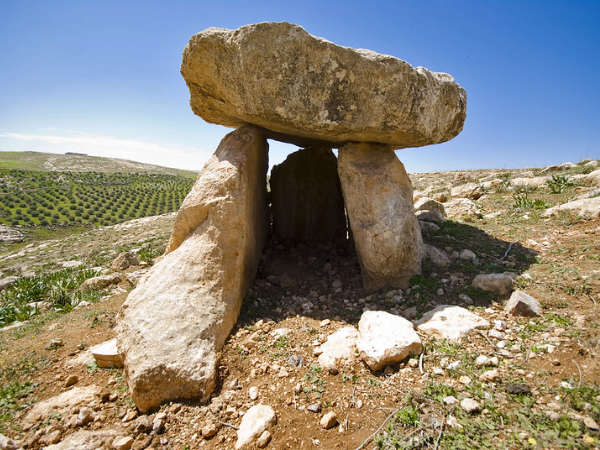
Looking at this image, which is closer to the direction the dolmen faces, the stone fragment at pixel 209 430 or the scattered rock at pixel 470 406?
the stone fragment

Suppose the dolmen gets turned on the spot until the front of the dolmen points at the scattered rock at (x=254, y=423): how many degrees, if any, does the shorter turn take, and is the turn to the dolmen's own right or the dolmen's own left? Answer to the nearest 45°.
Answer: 0° — it already faces it

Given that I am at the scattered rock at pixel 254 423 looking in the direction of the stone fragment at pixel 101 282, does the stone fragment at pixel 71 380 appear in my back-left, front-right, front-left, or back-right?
front-left

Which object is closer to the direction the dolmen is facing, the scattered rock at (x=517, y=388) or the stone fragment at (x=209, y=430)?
the stone fragment

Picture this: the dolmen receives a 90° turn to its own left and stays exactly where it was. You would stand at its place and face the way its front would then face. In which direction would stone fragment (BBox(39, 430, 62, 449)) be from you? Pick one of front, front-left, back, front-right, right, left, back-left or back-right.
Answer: back-right

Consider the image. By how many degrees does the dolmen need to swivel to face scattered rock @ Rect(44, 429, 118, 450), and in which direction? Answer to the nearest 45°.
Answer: approximately 45° to its right

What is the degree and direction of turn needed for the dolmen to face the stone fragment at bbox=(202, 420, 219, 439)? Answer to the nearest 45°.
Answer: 0° — it already faces it

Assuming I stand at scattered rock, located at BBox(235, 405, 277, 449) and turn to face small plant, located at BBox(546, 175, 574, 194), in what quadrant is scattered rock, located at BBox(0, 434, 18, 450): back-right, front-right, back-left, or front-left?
back-left

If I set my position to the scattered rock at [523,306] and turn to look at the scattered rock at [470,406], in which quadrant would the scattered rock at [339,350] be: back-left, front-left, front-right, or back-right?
front-right

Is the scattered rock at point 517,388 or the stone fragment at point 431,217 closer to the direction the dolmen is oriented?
the scattered rock

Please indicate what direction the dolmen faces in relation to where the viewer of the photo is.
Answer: facing the viewer

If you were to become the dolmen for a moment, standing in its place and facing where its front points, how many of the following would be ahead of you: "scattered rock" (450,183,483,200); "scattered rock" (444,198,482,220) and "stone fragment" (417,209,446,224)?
0

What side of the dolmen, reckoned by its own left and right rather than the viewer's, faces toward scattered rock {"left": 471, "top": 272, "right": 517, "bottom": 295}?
left

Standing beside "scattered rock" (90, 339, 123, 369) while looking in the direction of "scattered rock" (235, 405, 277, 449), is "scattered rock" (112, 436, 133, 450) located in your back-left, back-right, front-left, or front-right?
front-right

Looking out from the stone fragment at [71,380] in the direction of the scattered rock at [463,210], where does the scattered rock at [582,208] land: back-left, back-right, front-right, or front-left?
front-right

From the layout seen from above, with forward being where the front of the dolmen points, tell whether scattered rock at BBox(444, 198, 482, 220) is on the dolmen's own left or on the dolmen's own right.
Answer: on the dolmen's own left

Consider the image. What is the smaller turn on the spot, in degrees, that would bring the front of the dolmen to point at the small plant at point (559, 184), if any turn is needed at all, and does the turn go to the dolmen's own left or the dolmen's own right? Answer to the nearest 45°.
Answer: approximately 135° to the dolmen's own left
